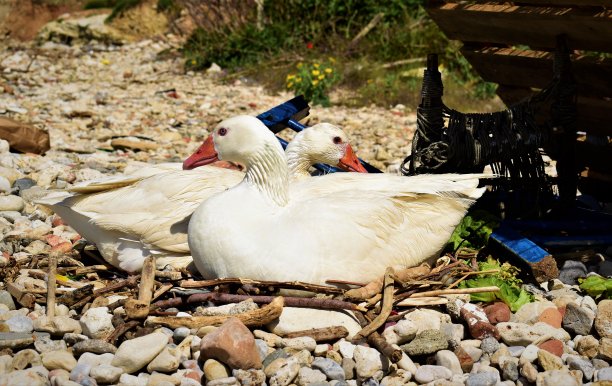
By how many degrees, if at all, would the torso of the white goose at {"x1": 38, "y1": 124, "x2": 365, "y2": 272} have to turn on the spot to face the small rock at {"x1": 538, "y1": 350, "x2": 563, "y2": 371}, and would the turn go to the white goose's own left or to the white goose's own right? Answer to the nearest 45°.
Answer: approximately 45° to the white goose's own right

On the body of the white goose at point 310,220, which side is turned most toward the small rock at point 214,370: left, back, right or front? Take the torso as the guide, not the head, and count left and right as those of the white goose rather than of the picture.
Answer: left

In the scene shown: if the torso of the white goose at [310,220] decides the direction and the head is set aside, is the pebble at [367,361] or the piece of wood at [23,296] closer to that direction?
the piece of wood

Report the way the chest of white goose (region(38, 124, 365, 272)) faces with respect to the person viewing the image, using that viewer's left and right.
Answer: facing to the right of the viewer

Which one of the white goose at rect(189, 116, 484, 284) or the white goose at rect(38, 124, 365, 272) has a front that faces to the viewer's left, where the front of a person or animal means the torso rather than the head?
the white goose at rect(189, 116, 484, 284)

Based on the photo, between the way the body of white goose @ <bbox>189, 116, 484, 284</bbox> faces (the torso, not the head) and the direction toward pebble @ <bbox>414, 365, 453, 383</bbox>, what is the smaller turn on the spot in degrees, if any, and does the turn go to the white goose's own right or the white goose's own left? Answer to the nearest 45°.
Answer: approximately 135° to the white goose's own left

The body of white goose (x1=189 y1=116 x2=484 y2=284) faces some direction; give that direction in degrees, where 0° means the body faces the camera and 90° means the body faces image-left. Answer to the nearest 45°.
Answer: approximately 90°

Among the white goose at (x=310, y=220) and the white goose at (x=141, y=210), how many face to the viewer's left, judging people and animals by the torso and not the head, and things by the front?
1

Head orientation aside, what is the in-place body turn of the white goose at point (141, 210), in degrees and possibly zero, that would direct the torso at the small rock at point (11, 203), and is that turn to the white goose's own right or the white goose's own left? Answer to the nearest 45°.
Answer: approximately 135° to the white goose's own left

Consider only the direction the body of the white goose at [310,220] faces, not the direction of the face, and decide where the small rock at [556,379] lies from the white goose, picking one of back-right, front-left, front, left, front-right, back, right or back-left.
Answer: back-left

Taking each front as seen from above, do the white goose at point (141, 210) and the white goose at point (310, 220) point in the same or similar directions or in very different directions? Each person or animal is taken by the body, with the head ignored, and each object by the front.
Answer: very different directions
